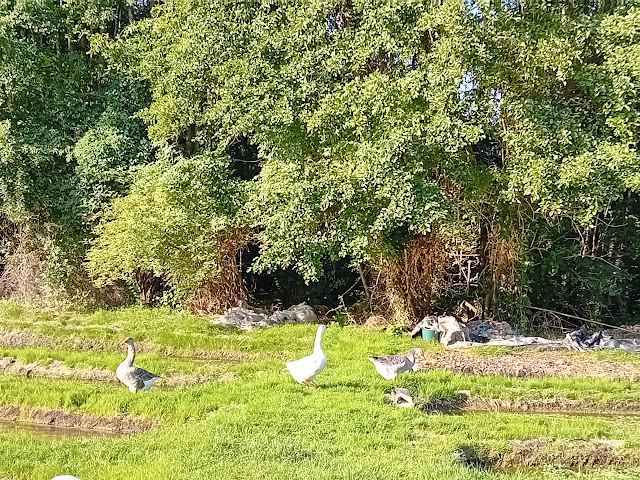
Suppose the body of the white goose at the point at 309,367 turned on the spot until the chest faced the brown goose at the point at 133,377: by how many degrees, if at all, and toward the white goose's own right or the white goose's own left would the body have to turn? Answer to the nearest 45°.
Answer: approximately 180°

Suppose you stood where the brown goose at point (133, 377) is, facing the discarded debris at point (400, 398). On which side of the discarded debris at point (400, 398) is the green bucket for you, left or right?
left

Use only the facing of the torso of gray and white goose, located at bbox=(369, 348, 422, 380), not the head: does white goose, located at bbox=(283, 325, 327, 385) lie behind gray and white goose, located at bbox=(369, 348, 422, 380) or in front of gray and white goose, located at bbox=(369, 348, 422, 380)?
behind

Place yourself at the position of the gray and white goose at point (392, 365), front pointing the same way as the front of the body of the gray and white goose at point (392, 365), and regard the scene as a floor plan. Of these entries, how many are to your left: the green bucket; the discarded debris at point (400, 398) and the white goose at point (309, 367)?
1

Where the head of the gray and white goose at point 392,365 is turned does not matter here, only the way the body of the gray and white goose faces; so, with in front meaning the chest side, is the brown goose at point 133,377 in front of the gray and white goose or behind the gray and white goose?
behind

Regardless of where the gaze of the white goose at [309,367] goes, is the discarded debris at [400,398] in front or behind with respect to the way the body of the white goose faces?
in front

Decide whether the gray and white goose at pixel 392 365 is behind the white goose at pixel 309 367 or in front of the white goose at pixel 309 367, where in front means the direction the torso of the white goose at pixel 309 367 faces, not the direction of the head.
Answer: in front

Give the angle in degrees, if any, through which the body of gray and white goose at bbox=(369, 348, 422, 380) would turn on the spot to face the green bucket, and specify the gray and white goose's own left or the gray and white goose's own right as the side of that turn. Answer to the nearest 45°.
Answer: approximately 90° to the gray and white goose's own left

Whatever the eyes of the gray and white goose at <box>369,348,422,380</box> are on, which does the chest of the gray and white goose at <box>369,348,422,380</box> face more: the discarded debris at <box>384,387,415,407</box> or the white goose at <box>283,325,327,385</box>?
the discarded debris

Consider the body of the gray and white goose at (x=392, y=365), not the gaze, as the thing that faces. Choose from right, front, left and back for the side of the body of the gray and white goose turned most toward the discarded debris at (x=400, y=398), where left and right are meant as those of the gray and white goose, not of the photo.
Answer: right

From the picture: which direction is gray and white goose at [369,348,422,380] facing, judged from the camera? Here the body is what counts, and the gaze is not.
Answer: to the viewer's right

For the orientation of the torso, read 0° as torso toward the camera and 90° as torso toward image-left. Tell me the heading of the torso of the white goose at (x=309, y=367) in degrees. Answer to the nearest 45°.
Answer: approximately 270°
